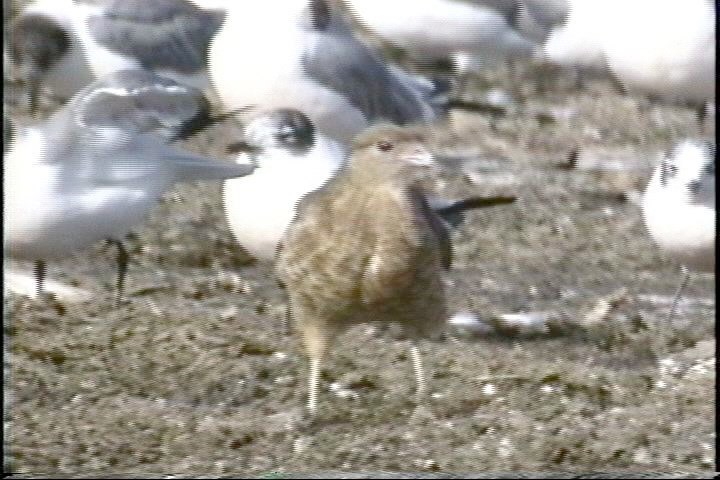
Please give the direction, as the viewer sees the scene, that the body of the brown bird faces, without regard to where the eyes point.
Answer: toward the camera
